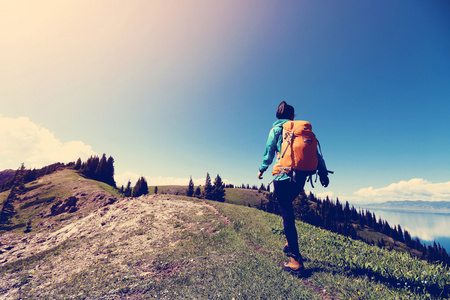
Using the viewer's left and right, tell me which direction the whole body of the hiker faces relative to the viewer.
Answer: facing away from the viewer and to the left of the viewer
